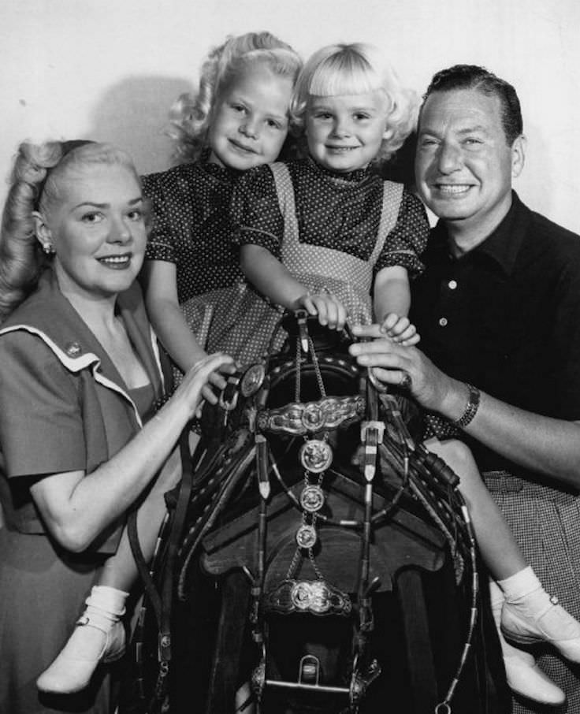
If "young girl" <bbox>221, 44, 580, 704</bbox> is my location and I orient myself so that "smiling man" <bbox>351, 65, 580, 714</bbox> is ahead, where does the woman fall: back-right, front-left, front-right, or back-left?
back-right

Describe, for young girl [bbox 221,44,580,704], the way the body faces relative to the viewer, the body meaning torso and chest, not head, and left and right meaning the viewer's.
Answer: facing the viewer

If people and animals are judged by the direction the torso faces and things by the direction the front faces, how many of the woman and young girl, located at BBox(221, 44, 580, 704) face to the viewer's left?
0

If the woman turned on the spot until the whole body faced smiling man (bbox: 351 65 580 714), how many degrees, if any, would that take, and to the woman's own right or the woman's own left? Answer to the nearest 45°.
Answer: approximately 45° to the woman's own left

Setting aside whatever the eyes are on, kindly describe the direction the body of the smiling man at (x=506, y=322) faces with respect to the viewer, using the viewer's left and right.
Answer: facing the viewer and to the left of the viewer

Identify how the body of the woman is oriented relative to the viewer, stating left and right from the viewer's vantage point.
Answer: facing the viewer and to the right of the viewer

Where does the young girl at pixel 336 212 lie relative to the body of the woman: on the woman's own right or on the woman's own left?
on the woman's own left

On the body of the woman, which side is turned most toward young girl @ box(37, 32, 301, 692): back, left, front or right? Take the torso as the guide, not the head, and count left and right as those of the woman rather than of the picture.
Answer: left

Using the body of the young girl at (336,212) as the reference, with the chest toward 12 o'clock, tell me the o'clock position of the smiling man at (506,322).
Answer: The smiling man is roughly at 9 o'clock from the young girl.

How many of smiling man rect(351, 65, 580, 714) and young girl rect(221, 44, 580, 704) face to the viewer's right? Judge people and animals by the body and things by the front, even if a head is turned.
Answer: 0
